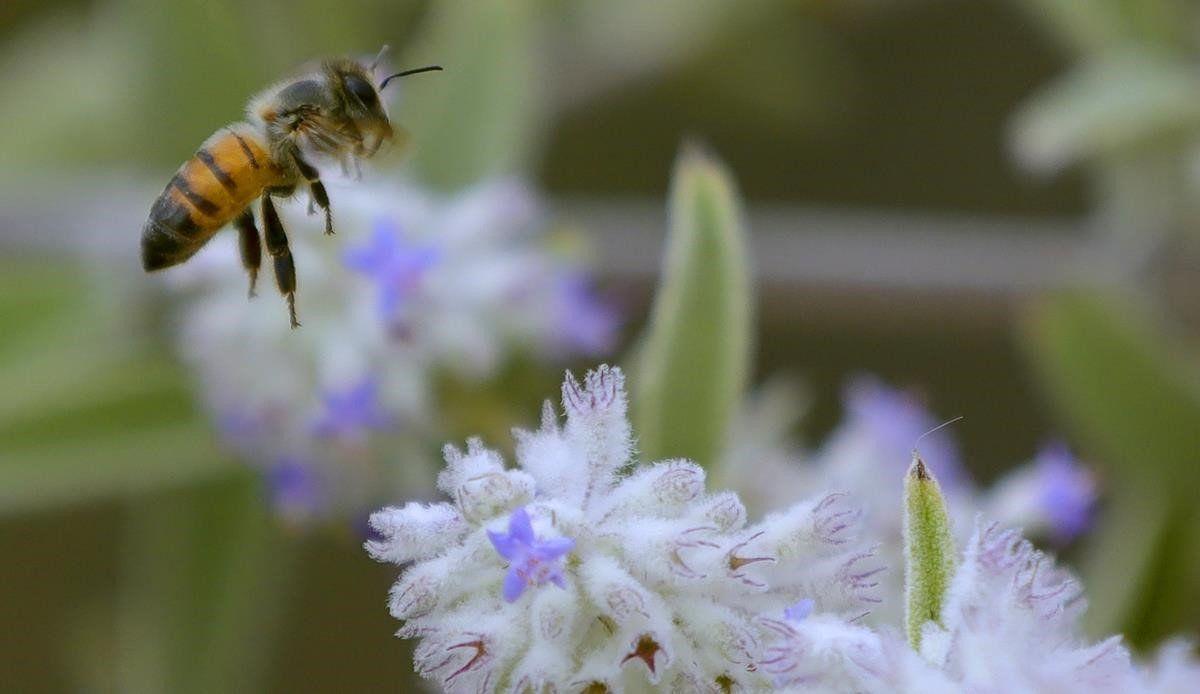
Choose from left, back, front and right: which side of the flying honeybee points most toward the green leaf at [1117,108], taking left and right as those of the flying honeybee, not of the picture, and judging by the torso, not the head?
front

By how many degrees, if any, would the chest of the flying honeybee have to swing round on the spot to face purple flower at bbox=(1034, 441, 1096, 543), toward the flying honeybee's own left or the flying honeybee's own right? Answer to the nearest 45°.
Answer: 0° — it already faces it

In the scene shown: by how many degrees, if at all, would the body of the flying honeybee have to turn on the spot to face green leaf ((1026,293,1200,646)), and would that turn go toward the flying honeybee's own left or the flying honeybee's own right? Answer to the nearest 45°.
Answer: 0° — it already faces it

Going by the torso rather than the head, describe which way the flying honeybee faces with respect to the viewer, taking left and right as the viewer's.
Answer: facing to the right of the viewer
